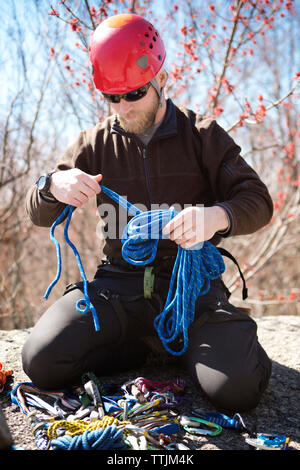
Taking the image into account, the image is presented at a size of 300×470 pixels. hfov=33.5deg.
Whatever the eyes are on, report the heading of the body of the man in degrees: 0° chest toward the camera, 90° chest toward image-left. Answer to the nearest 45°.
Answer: approximately 0°
